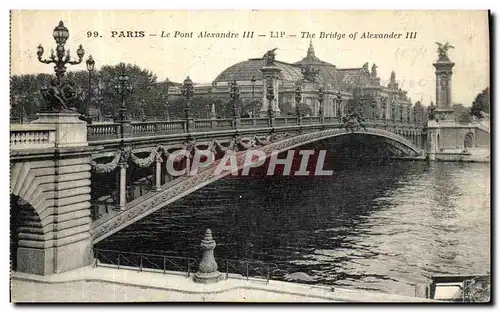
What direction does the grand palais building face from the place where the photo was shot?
facing the viewer and to the right of the viewer

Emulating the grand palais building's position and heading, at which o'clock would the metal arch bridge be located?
The metal arch bridge is roughly at 3 o'clock from the grand palais building.

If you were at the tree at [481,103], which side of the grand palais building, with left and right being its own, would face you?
front

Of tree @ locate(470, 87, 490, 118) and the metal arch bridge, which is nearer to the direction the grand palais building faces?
the tree
